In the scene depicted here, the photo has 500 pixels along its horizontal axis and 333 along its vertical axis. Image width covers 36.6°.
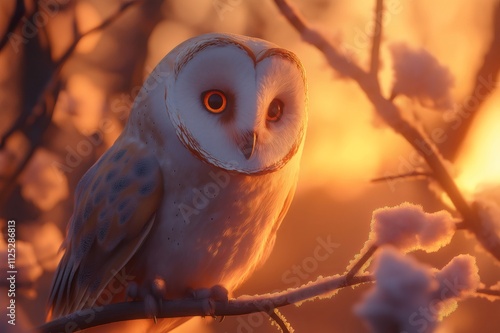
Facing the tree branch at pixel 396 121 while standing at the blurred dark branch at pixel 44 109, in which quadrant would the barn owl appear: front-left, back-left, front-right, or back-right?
front-right

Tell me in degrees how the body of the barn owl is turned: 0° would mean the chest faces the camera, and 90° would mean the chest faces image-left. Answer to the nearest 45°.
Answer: approximately 315°
